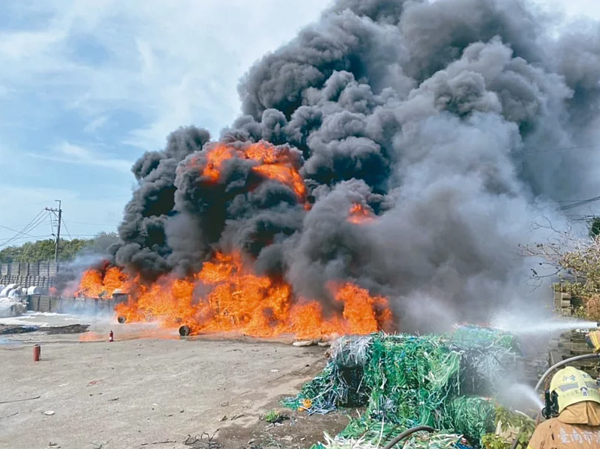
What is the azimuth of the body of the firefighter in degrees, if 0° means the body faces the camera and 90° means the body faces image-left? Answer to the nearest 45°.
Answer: approximately 135°

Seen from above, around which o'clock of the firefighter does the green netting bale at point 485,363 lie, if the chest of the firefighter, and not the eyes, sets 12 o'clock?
The green netting bale is roughly at 11 o'clock from the firefighter.

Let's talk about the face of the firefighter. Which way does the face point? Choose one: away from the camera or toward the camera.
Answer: away from the camera

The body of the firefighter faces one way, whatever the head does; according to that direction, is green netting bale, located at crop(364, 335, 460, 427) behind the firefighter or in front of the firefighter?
in front

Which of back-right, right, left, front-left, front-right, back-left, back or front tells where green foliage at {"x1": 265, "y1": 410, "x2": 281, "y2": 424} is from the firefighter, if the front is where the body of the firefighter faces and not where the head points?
front
